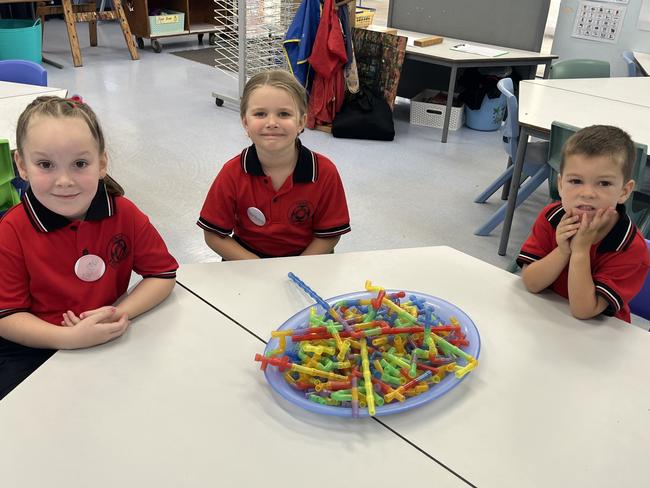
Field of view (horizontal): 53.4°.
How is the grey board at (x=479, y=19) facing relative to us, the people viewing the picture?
facing the viewer

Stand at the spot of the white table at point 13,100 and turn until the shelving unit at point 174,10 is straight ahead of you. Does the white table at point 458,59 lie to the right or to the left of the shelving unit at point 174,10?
right

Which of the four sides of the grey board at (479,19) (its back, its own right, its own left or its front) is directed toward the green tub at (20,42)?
right

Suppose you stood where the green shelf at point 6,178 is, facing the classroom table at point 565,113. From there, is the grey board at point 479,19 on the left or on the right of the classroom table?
left

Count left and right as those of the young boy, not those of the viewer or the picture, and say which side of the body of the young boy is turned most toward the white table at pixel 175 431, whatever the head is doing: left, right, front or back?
front

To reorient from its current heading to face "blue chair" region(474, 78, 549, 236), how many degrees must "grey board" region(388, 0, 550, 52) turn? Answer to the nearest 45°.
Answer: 0° — it already faces it

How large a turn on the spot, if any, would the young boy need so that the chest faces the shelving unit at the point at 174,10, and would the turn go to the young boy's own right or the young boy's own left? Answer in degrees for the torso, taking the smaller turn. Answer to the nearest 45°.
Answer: approximately 90° to the young boy's own right

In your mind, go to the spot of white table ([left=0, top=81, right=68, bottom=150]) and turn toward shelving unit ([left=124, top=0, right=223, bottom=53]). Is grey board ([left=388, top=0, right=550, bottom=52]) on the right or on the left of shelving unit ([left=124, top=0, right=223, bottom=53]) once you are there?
right

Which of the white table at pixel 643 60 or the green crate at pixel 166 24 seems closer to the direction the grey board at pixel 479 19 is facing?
the white table

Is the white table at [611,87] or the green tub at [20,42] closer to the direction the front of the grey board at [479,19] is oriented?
the white table

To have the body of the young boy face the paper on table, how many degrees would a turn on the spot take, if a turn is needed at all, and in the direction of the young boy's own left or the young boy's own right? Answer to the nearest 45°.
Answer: approximately 135° to the young boy's own right

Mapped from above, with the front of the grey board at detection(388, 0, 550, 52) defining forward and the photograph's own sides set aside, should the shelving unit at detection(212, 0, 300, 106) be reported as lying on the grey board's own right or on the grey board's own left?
on the grey board's own right

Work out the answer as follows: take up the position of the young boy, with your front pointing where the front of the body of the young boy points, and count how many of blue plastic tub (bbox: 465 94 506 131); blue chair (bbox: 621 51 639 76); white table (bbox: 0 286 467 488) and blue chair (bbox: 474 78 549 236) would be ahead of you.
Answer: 1

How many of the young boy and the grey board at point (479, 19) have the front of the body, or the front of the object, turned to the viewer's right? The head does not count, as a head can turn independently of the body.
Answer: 0

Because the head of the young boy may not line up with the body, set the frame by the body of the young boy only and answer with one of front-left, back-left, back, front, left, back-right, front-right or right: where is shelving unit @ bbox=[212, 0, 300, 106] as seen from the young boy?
right
